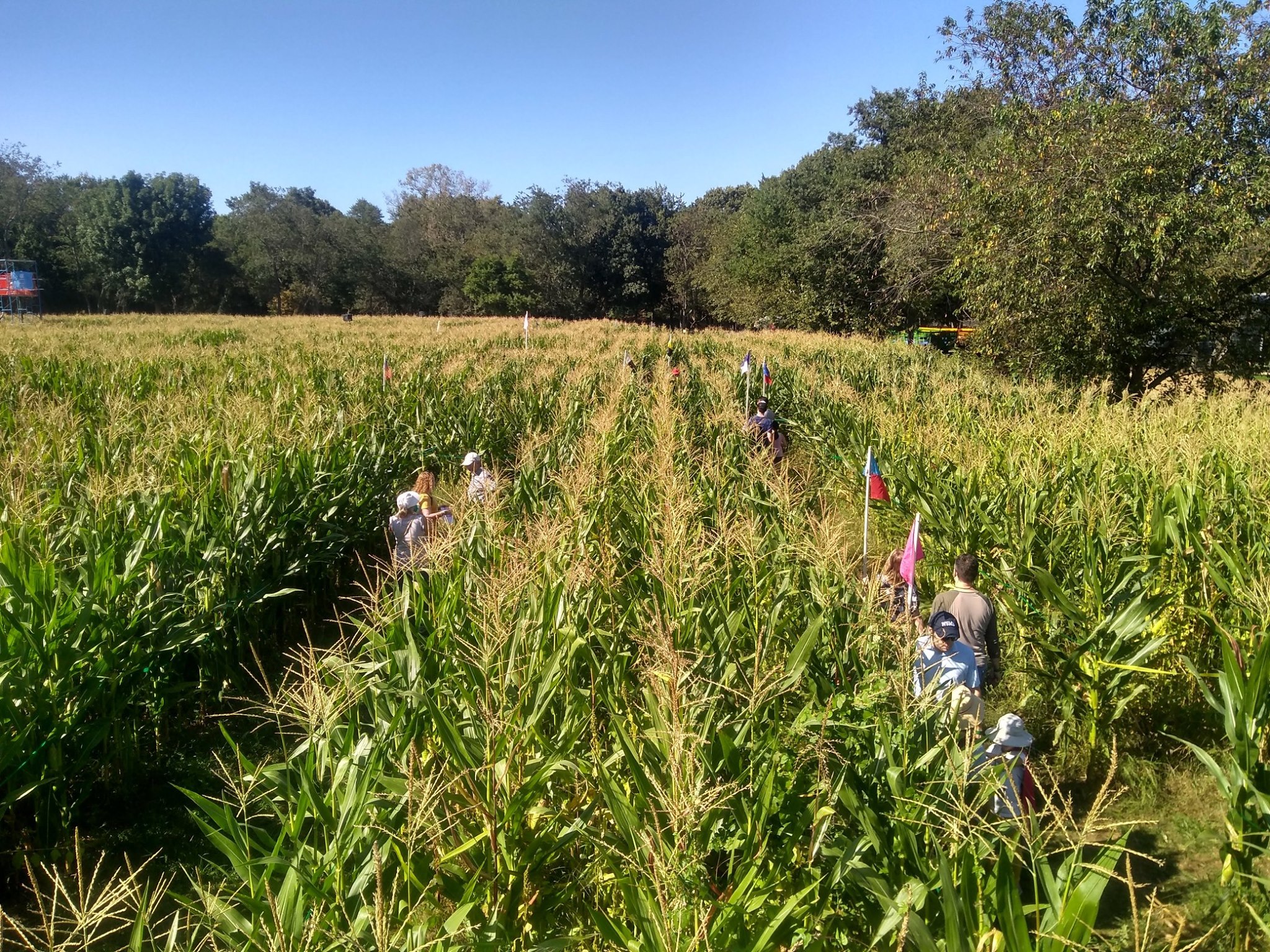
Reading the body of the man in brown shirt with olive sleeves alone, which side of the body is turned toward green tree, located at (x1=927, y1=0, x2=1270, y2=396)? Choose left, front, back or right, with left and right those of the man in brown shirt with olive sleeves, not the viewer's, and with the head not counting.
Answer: front

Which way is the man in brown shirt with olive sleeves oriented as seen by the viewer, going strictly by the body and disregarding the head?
away from the camera

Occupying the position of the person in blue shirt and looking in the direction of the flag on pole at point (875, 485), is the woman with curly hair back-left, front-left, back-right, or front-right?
front-left

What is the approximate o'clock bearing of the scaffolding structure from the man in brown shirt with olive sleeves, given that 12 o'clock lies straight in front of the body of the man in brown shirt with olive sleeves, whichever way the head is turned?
The scaffolding structure is roughly at 10 o'clock from the man in brown shirt with olive sleeves.

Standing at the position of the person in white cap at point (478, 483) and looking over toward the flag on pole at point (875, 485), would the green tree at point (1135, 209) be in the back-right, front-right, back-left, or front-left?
front-left

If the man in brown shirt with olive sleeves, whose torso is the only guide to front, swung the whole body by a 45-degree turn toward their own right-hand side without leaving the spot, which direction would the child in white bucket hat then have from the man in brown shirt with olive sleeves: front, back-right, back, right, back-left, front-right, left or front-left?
back-right

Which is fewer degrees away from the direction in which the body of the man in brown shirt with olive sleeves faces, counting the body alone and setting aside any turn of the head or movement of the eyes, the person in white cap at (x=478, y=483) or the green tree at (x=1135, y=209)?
the green tree
